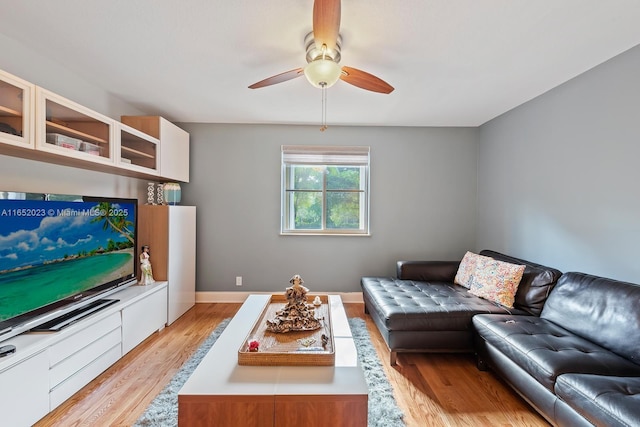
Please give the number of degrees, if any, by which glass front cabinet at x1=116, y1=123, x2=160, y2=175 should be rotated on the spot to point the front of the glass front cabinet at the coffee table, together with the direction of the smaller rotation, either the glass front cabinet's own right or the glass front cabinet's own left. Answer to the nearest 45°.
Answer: approximately 45° to the glass front cabinet's own right

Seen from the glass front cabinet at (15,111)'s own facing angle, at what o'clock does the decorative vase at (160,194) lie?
The decorative vase is roughly at 9 o'clock from the glass front cabinet.

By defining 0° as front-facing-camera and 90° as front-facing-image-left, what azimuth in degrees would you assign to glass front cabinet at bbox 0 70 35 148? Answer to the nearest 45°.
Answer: approximately 315°

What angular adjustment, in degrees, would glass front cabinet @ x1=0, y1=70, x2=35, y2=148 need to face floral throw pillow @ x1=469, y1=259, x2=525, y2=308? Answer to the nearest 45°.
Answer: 0° — it already faces it

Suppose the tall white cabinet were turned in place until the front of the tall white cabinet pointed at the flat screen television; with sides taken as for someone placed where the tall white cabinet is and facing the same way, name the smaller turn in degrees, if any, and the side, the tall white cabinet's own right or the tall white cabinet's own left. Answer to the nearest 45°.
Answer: approximately 90° to the tall white cabinet's own right

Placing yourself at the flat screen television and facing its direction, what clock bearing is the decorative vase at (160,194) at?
The decorative vase is roughly at 9 o'clock from the flat screen television.
